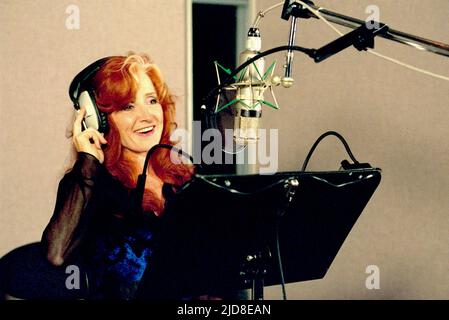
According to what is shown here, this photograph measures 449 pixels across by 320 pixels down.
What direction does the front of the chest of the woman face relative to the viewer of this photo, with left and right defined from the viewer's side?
facing the viewer and to the right of the viewer

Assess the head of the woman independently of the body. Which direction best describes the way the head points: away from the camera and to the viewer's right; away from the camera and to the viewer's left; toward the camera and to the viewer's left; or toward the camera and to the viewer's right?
toward the camera and to the viewer's right

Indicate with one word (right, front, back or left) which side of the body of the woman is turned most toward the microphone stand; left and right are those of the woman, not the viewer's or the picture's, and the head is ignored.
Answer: front
